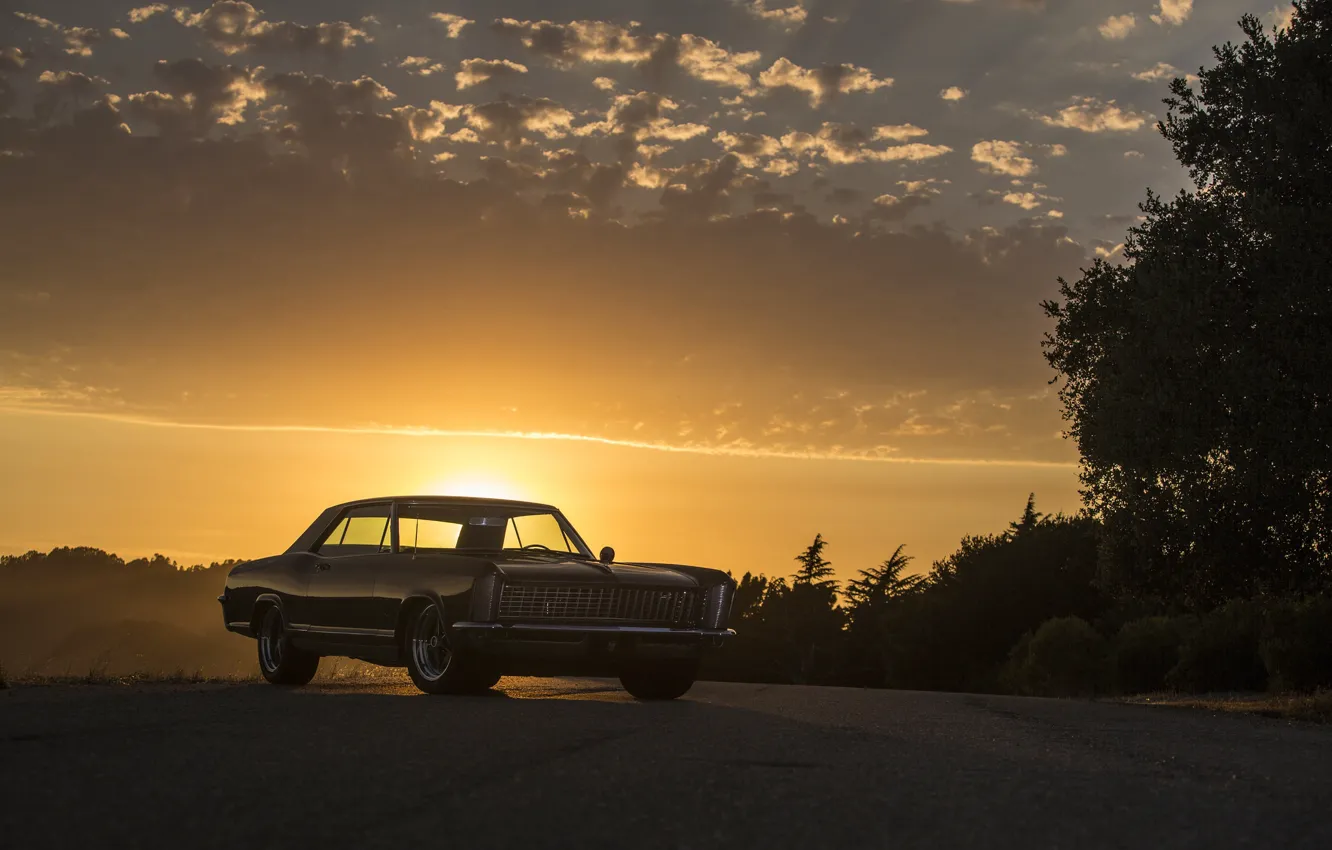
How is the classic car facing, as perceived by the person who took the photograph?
facing the viewer and to the right of the viewer

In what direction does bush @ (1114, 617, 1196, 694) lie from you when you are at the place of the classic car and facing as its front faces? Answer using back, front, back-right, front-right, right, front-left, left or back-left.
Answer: left

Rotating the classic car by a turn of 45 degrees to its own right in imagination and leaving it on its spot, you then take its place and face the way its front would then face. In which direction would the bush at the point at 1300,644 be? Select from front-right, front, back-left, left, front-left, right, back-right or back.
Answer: back-left

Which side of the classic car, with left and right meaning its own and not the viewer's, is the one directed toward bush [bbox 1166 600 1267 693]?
left

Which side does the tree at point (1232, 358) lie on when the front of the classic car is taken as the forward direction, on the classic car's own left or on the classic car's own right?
on the classic car's own left

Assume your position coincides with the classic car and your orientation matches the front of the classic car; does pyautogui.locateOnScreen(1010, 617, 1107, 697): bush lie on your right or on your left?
on your left
